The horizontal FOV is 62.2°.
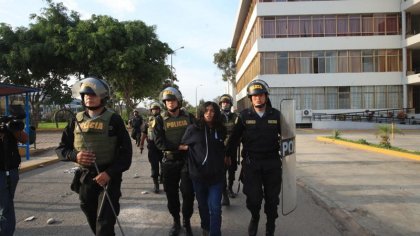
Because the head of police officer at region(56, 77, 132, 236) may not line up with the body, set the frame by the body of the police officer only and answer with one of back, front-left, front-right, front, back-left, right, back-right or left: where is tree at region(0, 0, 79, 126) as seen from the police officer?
back-right

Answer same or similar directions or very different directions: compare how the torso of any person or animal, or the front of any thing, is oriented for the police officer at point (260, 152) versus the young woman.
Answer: same or similar directions

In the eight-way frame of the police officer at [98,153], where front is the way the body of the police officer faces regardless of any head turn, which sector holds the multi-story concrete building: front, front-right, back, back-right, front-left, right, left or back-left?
back

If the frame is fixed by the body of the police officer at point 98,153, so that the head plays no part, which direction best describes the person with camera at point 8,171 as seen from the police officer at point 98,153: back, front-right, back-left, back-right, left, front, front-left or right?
right

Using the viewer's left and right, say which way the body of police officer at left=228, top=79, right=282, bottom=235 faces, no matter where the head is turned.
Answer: facing the viewer

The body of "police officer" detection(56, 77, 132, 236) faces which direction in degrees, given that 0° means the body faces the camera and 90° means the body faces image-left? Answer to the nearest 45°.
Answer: approximately 45°

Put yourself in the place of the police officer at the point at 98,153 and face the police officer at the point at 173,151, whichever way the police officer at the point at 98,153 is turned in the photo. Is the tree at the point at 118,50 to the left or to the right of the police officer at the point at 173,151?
left

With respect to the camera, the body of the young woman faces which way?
toward the camera

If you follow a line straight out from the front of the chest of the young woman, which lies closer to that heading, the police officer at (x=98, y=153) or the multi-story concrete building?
the police officer

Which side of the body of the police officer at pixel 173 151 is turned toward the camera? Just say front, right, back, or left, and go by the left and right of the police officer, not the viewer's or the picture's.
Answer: front

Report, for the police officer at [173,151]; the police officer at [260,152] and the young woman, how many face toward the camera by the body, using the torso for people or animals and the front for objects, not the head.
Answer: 3
